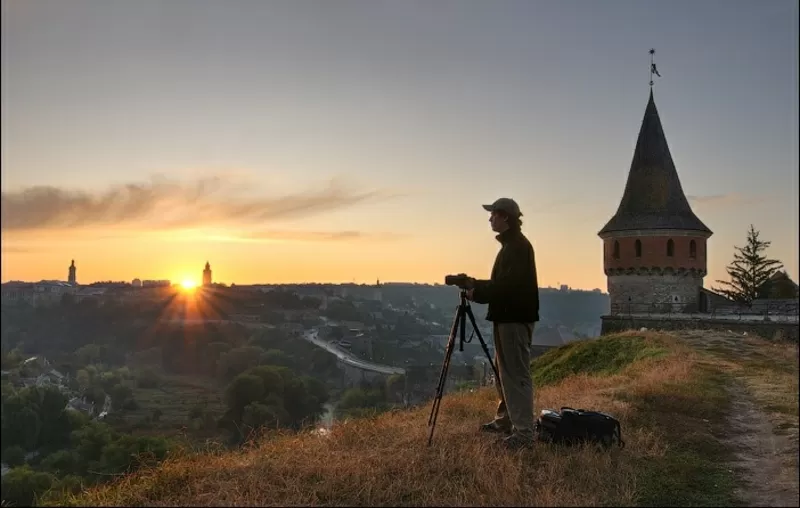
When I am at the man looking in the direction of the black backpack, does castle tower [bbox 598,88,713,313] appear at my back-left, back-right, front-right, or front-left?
front-left

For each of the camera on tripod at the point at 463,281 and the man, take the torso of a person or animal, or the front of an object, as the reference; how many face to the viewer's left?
2

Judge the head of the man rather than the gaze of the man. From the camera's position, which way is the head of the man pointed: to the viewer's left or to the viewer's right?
to the viewer's left

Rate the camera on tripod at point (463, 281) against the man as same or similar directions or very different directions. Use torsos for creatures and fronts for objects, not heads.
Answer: same or similar directions

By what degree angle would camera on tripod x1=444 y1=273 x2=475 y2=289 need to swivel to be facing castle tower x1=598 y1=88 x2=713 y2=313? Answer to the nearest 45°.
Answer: approximately 90° to its right

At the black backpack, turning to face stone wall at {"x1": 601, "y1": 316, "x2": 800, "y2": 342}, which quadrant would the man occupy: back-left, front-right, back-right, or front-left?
back-left

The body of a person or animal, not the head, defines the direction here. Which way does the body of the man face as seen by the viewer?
to the viewer's left

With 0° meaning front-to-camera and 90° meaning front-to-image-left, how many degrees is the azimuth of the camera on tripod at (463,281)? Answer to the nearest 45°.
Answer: approximately 90°

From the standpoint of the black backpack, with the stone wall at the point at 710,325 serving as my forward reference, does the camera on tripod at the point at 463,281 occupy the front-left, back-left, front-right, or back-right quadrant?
back-left

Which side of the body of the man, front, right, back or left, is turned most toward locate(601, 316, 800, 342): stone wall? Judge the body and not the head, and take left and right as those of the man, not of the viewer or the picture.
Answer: right

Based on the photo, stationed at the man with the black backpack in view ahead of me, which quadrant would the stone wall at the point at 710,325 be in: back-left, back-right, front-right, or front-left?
front-left
